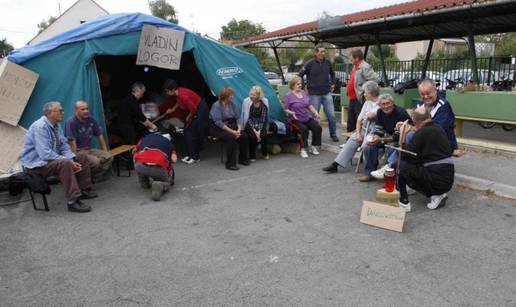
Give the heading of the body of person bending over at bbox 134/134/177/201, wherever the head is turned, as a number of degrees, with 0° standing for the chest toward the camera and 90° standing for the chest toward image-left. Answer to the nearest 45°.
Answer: approximately 180°

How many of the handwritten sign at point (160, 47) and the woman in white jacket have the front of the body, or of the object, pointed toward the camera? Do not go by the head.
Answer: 2

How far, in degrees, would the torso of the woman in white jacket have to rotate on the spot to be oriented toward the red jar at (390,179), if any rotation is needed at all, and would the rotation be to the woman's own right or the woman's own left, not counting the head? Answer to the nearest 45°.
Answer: approximately 45° to the woman's own left

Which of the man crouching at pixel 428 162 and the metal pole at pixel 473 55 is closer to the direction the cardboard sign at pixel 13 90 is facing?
the man crouching

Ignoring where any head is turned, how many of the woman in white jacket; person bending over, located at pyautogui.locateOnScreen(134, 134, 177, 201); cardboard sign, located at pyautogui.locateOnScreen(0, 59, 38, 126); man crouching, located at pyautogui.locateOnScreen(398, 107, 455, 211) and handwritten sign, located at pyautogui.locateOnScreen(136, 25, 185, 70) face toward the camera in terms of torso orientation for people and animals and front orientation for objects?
3

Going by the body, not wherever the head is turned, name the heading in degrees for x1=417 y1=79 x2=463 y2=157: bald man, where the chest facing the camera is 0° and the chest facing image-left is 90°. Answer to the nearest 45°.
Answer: approximately 45°

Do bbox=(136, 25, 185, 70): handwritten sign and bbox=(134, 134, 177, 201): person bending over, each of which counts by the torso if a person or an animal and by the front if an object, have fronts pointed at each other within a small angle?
yes

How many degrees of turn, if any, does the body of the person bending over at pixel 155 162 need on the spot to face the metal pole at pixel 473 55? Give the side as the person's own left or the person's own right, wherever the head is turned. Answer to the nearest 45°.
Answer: approximately 90° to the person's own right

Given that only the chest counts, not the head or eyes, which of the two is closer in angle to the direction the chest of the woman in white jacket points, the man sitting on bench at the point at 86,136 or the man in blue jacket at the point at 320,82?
the man sitting on bench

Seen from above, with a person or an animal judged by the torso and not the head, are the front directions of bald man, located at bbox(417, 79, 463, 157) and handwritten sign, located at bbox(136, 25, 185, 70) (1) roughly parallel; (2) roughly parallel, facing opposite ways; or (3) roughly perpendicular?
roughly perpendicular

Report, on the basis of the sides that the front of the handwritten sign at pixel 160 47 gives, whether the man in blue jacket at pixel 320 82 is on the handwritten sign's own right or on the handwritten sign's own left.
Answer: on the handwritten sign's own left

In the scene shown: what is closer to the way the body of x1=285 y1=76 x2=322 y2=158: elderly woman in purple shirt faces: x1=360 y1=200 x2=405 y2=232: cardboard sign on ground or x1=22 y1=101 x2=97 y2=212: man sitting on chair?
the cardboard sign on ground

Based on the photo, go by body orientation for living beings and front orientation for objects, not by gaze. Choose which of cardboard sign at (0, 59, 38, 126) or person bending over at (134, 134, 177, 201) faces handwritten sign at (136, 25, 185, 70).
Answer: the person bending over
